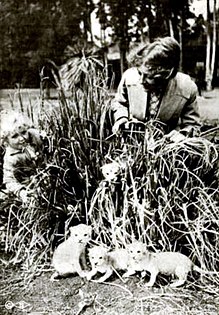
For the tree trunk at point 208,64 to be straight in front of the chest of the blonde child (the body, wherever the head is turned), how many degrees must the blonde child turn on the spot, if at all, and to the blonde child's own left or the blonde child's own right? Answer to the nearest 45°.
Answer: approximately 45° to the blonde child's own left

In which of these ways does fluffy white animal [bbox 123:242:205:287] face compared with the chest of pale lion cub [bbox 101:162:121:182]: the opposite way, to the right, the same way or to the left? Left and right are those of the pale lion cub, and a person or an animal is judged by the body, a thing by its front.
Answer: to the right

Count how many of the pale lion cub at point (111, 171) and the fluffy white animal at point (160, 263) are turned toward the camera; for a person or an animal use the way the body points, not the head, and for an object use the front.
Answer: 1

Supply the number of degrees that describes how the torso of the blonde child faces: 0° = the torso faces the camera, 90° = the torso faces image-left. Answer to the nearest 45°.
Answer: approximately 315°

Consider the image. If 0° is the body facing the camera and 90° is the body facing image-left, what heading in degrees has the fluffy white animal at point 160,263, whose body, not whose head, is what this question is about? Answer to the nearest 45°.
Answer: approximately 90°

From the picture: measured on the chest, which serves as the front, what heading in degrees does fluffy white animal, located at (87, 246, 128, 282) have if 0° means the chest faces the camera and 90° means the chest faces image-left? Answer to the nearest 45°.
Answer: approximately 45°

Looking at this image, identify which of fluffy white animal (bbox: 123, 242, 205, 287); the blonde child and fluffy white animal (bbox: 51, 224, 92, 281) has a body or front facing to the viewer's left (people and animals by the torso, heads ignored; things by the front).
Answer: fluffy white animal (bbox: 123, 242, 205, 287)
